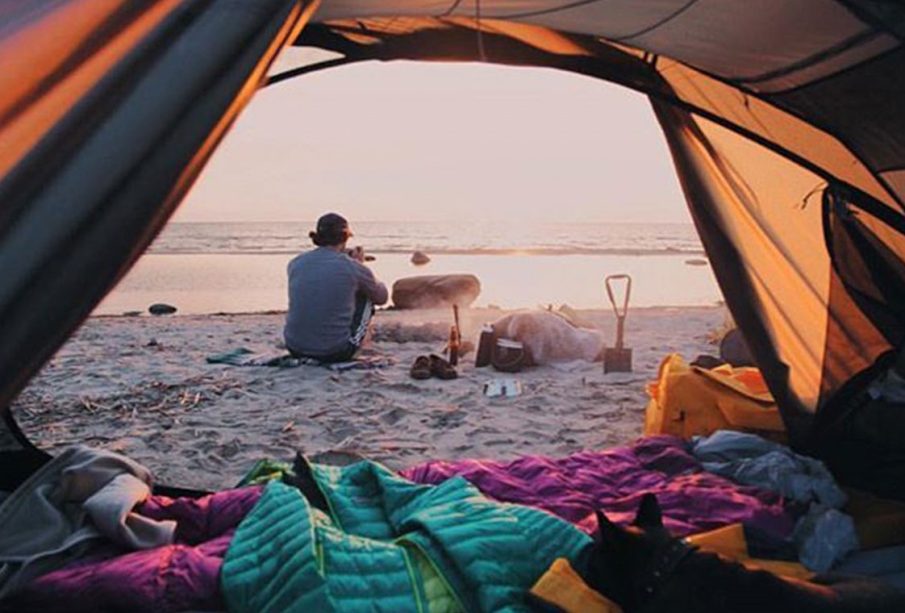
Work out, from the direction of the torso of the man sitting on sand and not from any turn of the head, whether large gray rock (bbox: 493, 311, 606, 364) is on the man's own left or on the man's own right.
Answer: on the man's own right

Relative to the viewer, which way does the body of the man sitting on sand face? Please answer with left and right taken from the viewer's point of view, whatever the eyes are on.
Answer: facing away from the viewer and to the right of the viewer

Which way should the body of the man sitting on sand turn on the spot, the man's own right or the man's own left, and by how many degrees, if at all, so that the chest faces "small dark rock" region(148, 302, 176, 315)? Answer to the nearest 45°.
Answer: approximately 90° to the man's own left

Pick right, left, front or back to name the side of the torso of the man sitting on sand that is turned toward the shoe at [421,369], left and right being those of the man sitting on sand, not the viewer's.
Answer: right

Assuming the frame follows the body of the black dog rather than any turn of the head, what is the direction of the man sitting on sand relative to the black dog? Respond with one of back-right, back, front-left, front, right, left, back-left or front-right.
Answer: front-right

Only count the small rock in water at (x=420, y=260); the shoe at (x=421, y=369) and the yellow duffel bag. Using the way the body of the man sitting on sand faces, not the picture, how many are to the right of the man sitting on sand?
2

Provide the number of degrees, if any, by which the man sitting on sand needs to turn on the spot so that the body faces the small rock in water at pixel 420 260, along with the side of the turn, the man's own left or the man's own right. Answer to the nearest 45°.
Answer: approximately 45° to the man's own left

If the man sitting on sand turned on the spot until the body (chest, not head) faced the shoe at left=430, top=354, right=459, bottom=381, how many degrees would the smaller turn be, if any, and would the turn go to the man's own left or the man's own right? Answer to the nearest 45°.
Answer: approximately 90° to the man's own right
